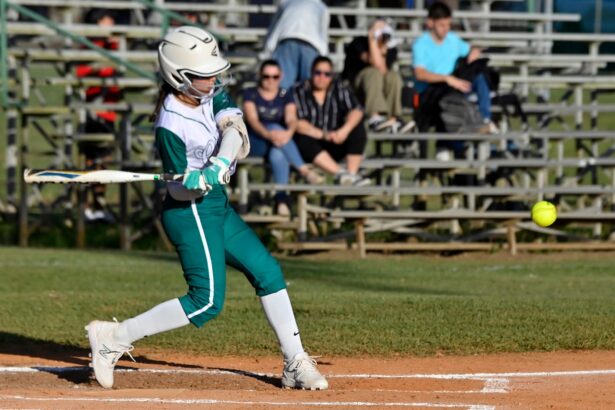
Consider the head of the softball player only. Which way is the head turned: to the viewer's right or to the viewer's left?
to the viewer's right

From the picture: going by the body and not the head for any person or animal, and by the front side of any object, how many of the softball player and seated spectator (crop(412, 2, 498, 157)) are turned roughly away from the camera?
0

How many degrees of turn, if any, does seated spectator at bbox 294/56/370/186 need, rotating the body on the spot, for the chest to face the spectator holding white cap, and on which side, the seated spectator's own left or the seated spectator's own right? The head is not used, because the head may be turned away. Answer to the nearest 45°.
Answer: approximately 135° to the seated spectator's own left

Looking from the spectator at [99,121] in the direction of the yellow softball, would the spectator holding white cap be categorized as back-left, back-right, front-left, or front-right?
front-left

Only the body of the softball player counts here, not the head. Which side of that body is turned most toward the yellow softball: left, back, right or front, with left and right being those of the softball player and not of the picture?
left

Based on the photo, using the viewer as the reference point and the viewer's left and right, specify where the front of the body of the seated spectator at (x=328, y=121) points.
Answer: facing the viewer

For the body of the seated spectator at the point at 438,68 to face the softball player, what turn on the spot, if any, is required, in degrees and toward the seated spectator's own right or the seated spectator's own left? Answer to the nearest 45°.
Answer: approximately 45° to the seated spectator's own right

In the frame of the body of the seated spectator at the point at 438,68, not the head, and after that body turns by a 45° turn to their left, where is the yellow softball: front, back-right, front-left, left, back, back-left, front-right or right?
right

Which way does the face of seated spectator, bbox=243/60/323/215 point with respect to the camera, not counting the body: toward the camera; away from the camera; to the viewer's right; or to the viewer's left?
toward the camera

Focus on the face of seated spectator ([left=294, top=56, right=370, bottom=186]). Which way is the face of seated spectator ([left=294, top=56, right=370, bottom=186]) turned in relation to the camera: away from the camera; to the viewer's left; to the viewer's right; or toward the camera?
toward the camera
